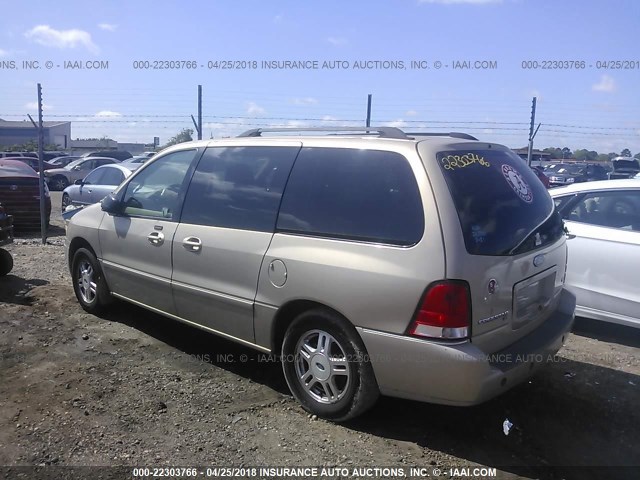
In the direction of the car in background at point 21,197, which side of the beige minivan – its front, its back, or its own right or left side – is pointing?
front

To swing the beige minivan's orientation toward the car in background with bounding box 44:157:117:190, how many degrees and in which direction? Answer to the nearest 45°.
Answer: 0° — it already faces it

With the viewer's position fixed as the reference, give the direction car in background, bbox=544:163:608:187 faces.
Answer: facing the viewer and to the left of the viewer

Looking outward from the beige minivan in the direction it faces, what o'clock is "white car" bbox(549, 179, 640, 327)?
The white car is roughly at 3 o'clock from the beige minivan.

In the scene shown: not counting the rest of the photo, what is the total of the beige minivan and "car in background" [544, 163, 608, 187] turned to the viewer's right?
0

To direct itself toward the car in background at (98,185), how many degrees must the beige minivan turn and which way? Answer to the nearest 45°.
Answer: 0° — it already faces it

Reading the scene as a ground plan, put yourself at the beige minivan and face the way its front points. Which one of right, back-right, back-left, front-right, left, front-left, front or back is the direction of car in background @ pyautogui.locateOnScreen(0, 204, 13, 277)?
front

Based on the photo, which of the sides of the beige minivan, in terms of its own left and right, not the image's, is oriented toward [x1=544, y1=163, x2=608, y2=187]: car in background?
right

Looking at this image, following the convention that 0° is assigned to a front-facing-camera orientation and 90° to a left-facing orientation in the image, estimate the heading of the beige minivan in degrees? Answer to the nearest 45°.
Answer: approximately 135°

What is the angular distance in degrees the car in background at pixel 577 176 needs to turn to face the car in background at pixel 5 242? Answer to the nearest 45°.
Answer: approximately 45° to its left
